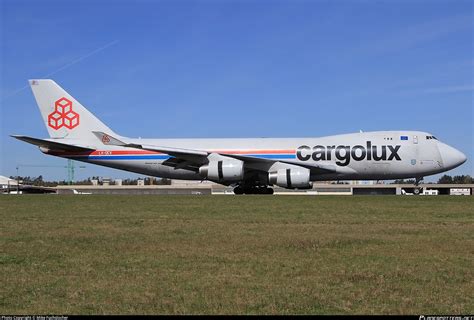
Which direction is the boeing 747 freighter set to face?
to the viewer's right
